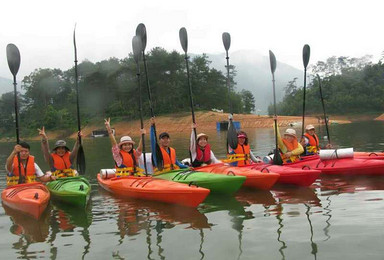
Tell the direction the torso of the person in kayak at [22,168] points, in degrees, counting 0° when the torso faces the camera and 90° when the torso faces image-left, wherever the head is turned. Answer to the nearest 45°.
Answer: approximately 0°

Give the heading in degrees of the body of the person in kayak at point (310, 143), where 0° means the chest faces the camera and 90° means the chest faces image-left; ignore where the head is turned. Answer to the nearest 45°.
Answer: approximately 315°

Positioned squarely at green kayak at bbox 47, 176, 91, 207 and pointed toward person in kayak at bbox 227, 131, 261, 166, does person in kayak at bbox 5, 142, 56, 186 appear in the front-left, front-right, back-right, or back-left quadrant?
back-left

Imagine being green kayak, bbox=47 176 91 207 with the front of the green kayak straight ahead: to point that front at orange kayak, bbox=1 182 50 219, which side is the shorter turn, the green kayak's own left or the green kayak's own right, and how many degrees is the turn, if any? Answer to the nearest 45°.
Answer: approximately 90° to the green kayak's own right

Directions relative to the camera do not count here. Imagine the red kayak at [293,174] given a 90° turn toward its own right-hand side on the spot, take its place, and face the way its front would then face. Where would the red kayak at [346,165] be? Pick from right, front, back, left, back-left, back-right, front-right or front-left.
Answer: back

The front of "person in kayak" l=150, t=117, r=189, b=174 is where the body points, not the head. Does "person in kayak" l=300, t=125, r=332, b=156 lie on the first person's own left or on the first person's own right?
on the first person's own left

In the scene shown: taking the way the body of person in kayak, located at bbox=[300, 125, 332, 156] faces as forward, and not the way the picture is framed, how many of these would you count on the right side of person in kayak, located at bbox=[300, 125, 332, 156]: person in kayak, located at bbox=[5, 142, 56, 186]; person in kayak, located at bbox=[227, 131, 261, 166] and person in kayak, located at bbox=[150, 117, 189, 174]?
3

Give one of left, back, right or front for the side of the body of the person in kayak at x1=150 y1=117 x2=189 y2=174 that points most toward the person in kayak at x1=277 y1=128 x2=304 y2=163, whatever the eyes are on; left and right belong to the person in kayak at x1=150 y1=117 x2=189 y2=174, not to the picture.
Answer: left
